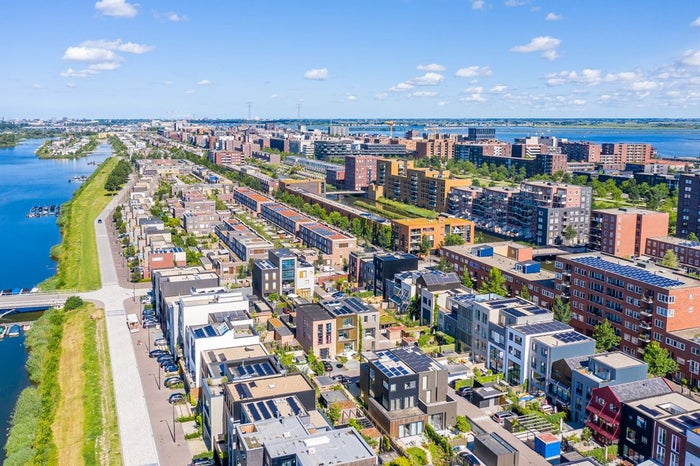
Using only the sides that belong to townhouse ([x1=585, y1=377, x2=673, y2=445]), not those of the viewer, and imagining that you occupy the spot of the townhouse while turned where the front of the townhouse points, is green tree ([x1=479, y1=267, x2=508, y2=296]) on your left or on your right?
on your right

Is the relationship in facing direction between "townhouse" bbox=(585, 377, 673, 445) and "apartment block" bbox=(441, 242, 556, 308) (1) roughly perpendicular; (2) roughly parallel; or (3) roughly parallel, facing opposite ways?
roughly parallel

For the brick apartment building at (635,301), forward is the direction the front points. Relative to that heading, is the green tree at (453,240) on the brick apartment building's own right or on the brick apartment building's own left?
on the brick apartment building's own right

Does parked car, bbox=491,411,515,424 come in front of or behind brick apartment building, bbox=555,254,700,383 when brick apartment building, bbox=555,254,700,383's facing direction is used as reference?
in front

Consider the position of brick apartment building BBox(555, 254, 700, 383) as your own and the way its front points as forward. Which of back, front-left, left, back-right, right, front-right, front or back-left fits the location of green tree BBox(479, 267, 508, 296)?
right

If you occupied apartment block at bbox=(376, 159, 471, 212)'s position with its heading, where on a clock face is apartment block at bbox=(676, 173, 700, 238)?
apartment block at bbox=(676, 173, 700, 238) is roughly at 9 o'clock from apartment block at bbox=(376, 159, 471, 212).

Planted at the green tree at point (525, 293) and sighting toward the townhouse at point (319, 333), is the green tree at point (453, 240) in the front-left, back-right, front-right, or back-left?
back-right

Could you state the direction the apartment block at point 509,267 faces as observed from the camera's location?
facing the viewer and to the left of the viewer

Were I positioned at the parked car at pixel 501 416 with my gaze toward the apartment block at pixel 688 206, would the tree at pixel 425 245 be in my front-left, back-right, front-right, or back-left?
front-left

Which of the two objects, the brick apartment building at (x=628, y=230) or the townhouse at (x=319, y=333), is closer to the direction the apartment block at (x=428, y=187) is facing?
the townhouse

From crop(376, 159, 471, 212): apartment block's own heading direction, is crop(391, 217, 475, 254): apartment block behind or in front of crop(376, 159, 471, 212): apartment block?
in front

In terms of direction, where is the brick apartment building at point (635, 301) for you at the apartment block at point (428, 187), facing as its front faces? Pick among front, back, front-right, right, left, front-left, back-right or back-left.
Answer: front-left

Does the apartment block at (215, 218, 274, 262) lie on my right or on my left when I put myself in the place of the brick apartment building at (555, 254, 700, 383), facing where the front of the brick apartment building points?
on my right

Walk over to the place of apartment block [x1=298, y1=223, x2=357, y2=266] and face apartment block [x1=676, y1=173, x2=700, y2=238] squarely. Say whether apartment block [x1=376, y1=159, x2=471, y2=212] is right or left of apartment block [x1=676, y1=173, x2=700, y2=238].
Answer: left
